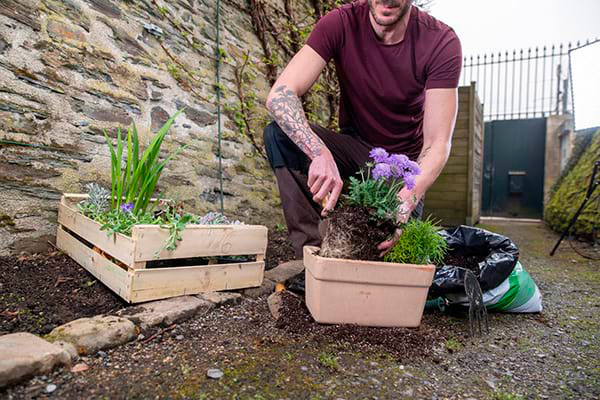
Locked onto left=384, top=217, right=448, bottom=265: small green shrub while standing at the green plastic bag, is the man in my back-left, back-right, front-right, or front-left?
front-right

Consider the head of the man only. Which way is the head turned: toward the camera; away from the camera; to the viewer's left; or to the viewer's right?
toward the camera

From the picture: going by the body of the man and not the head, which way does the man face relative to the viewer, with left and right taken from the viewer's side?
facing the viewer

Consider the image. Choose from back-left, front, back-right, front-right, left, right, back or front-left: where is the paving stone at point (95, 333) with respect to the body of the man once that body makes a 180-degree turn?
back-left

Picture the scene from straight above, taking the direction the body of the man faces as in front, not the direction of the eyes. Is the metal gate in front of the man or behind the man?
behind

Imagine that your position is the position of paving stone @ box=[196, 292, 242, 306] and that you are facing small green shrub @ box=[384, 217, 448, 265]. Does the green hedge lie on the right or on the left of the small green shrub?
left

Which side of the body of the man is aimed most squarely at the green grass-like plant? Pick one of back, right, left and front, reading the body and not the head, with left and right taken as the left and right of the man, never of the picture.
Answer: right

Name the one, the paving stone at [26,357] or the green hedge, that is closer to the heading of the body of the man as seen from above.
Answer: the paving stone

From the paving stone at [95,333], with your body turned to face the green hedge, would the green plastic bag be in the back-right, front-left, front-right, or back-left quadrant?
front-right
